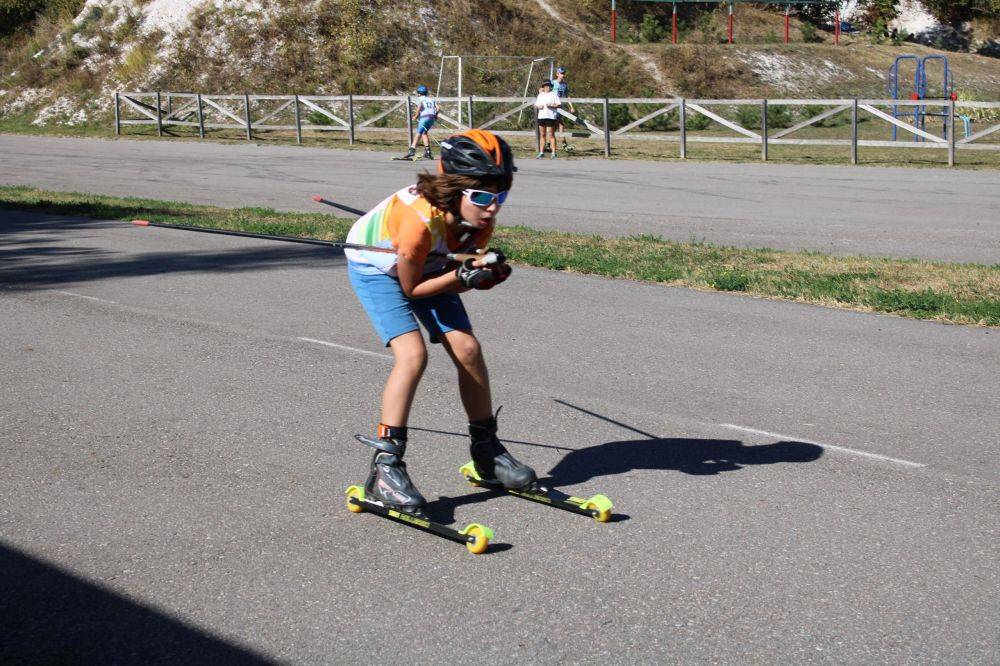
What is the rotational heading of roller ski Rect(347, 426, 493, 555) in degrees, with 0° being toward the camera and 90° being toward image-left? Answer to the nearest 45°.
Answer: approximately 315°

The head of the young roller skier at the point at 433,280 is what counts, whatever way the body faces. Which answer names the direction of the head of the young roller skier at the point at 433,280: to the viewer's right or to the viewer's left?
to the viewer's right

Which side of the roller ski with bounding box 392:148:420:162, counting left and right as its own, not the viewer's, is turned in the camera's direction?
left

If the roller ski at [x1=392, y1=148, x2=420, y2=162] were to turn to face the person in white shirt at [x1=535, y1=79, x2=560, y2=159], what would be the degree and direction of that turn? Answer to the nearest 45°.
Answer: approximately 180°

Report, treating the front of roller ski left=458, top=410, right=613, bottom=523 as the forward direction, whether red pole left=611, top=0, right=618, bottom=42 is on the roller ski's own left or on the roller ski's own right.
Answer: on the roller ski's own left

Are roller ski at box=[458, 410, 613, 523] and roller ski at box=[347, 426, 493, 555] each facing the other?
no

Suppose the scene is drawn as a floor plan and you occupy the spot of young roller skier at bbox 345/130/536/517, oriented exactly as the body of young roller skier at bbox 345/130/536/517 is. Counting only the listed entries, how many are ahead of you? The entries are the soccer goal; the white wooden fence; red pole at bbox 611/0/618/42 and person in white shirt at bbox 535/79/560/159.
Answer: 0

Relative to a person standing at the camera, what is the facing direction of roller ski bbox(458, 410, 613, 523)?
facing the viewer and to the right of the viewer

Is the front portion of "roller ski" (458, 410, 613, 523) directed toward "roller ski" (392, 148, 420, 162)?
no

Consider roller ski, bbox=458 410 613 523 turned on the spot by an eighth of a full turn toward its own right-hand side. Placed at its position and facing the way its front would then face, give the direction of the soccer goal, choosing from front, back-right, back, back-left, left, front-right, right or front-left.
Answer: back

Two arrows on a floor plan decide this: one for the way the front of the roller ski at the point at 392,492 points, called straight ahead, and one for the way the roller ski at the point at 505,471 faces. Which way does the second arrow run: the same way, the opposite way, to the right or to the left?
the same way

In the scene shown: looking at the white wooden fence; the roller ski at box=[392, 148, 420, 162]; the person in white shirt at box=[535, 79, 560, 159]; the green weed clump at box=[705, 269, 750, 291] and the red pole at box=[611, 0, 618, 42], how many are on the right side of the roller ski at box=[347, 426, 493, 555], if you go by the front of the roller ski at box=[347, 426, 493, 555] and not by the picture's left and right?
0

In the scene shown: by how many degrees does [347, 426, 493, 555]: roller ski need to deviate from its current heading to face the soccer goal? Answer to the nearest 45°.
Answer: approximately 135° to its left

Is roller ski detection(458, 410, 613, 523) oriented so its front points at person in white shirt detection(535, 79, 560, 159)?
no

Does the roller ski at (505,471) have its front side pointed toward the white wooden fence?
no

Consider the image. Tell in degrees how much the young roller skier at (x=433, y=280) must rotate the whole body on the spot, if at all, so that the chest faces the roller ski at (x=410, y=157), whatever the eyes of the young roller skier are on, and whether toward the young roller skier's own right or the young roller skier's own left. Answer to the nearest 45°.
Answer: approximately 135° to the young roller skier's own left

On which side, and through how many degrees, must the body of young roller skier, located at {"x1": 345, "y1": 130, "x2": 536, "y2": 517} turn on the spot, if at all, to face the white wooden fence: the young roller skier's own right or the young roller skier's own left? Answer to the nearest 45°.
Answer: approximately 135° to the young roller skier's own left

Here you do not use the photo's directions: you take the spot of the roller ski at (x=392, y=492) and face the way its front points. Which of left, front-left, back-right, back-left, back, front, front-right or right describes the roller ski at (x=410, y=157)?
back-left
